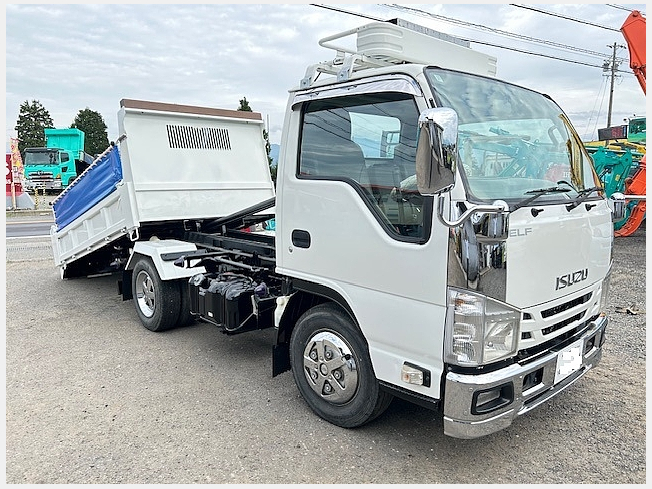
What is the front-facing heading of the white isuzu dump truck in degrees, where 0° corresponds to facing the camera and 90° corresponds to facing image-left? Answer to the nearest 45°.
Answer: approximately 315°

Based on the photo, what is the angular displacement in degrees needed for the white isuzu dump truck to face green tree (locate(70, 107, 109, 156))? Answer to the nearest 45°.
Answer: approximately 180°

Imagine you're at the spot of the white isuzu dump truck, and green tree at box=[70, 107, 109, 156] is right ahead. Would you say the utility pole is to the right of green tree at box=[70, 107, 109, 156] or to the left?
right

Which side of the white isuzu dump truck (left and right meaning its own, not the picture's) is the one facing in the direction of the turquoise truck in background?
back

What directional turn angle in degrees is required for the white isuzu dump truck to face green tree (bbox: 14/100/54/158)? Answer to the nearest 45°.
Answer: approximately 180°

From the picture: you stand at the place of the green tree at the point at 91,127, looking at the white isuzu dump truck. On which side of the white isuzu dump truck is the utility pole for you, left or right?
left

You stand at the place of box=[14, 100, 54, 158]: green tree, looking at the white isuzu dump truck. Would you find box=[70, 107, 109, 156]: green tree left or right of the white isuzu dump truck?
left

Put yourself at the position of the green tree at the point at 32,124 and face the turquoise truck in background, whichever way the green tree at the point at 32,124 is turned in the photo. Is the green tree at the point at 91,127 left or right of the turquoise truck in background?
left

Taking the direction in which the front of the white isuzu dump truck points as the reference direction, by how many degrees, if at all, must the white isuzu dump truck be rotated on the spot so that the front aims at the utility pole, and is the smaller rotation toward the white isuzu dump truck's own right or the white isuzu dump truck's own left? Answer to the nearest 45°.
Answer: approximately 90° to the white isuzu dump truck's own left
